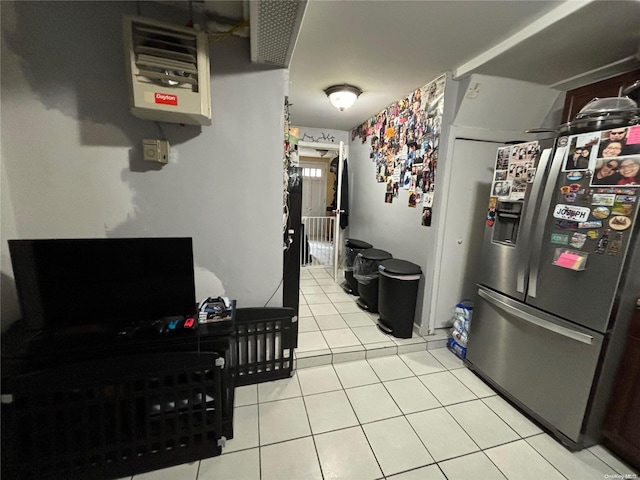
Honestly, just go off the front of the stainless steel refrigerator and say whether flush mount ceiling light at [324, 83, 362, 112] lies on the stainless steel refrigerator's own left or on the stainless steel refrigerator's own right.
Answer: on the stainless steel refrigerator's own right

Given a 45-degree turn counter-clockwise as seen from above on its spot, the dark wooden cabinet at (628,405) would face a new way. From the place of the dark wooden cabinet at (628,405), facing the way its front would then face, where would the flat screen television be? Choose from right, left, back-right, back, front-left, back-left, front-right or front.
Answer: front-right

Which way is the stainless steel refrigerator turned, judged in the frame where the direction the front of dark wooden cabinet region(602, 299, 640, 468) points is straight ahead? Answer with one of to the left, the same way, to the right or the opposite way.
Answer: the same way

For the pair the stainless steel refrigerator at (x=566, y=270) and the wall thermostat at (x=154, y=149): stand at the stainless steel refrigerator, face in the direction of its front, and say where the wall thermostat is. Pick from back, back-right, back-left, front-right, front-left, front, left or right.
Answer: front

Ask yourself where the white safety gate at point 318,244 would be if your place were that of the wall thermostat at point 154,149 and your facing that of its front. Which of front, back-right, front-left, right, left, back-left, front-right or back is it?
back-left

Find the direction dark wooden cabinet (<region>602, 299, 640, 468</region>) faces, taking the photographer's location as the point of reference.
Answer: facing the viewer and to the left of the viewer

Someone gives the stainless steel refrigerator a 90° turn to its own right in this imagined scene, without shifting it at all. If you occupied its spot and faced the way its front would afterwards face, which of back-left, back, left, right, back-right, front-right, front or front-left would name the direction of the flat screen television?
left

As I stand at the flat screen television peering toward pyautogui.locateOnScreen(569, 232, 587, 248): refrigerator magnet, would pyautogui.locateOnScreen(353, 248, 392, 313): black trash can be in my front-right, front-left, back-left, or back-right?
front-left

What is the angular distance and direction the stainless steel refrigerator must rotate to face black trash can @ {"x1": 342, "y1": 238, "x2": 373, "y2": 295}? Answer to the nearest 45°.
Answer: approximately 45° to its right

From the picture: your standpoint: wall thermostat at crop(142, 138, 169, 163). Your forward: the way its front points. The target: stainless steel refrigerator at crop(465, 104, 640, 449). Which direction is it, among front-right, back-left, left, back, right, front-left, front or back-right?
front-left

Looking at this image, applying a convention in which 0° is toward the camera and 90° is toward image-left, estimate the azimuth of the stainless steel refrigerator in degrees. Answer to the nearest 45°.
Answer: approximately 45°

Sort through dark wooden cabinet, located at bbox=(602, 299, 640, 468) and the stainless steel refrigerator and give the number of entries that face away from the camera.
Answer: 0

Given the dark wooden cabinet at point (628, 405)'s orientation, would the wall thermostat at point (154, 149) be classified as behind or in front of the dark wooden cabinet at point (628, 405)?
in front

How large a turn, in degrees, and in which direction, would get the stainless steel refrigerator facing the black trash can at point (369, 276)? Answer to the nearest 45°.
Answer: approximately 45° to its right

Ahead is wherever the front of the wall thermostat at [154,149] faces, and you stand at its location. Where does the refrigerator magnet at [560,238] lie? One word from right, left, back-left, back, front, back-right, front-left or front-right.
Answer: front-left

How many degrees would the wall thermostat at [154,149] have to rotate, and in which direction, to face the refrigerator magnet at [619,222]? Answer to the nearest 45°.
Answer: approximately 45° to its left
